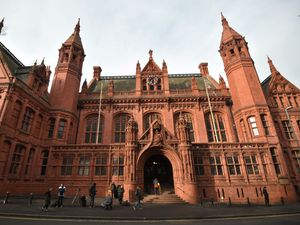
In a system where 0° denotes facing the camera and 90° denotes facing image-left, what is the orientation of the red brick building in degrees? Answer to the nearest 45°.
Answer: approximately 0°
